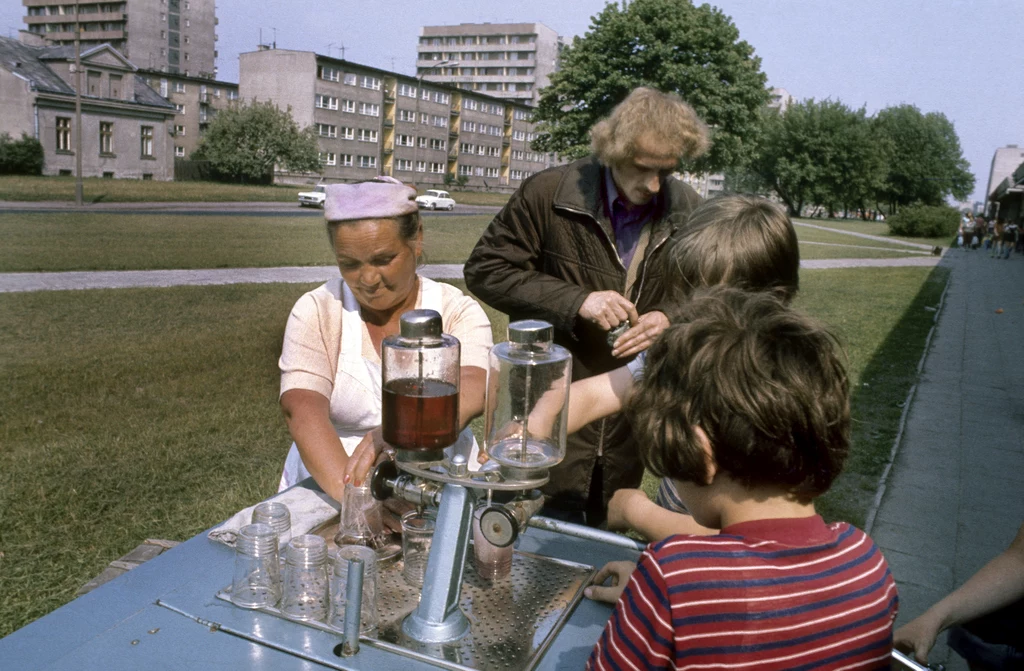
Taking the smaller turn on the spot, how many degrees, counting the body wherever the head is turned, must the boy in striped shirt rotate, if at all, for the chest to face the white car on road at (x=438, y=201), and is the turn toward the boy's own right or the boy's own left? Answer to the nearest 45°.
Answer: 0° — they already face it

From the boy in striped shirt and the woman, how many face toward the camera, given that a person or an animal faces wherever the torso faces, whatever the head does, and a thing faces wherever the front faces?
1

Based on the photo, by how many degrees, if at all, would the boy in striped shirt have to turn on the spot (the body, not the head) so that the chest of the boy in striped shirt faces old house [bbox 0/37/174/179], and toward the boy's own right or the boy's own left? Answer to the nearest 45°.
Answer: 0° — they already face it

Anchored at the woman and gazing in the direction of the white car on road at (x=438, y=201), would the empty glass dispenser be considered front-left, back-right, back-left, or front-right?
back-right

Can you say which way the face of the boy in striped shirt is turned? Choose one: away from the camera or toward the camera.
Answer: away from the camera

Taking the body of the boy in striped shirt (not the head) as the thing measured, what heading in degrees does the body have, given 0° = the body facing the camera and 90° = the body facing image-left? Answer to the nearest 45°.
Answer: approximately 135°

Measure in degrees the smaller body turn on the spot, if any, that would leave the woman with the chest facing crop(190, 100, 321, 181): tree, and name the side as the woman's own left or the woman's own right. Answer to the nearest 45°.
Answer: approximately 180°

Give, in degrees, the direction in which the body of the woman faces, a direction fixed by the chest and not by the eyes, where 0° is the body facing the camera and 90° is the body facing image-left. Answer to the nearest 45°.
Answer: approximately 0°

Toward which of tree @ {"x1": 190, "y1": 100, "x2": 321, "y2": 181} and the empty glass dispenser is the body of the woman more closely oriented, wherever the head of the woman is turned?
the empty glass dispenser

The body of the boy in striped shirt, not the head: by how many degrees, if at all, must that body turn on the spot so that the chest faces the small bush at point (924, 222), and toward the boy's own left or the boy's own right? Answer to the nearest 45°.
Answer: approximately 45° to the boy's own right

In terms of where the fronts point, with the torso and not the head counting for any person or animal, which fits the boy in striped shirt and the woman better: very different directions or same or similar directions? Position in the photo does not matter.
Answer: very different directions
